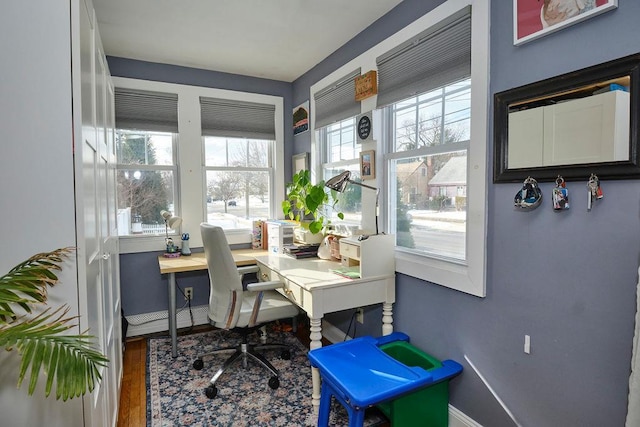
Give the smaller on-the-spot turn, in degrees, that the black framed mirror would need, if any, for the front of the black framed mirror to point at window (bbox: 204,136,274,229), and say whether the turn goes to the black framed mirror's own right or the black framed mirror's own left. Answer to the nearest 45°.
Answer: approximately 45° to the black framed mirror's own right

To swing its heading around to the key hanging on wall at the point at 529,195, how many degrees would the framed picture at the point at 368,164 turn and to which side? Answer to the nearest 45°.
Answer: approximately 90° to its left

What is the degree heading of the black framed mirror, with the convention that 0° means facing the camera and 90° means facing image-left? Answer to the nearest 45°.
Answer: approximately 45°

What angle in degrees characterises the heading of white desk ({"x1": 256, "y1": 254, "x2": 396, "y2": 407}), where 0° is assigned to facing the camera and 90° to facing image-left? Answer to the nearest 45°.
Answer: approximately 45°

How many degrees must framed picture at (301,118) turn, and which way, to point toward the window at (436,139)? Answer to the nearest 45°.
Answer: approximately 90° to its left
